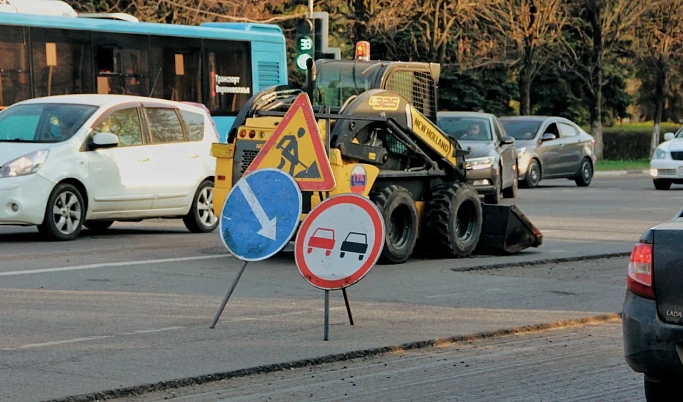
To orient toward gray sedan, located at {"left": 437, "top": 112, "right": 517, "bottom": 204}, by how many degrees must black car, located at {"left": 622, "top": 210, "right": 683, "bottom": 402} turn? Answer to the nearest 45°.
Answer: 0° — it already faces it

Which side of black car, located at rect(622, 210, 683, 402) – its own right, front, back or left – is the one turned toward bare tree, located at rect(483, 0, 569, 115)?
front

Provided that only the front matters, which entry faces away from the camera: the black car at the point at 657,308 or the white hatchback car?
the black car

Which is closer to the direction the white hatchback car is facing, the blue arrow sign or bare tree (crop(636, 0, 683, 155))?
the blue arrow sign

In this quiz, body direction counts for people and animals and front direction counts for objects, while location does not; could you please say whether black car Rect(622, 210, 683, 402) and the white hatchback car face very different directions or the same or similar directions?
very different directions

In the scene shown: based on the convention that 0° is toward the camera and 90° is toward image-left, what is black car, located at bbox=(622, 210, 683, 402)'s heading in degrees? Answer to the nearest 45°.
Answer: approximately 180°

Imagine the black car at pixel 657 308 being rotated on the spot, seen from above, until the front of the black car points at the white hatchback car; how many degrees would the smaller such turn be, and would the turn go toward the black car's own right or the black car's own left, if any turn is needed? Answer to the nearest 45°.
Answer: approximately 45° to the black car's own left

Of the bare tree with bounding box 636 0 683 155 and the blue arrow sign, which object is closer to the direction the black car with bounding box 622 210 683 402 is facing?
the bare tree

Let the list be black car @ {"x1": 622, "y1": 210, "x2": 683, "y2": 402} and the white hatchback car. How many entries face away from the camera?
1

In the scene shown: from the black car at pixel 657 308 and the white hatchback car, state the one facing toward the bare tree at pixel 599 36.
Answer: the black car

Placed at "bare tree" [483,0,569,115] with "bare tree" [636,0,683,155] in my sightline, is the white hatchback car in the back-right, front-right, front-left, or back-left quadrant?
back-right

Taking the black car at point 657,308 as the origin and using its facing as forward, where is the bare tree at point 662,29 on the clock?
The bare tree is roughly at 12 o'clock from the black car.

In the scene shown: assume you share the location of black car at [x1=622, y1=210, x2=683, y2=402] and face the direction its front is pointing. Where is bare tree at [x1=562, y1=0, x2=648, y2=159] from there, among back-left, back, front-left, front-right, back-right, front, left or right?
front

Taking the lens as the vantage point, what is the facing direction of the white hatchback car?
facing the viewer and to the left of the viewer
